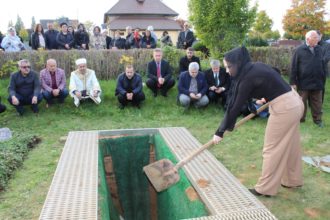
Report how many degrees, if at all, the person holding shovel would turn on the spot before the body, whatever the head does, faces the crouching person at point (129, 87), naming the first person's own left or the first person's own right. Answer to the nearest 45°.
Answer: approximately 45° to the first person's own right

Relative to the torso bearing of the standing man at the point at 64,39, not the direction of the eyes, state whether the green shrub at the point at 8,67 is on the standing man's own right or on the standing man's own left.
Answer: on the standing man's own right

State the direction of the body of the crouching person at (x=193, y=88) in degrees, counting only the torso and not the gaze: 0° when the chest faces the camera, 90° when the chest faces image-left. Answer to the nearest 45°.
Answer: approximately 0°

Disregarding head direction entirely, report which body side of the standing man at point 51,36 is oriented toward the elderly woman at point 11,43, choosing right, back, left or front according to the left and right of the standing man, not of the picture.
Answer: right

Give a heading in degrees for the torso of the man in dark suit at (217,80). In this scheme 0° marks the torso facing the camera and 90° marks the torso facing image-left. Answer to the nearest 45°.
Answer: approximately 0°

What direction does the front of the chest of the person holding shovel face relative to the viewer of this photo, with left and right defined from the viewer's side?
facing to the left of the viewer

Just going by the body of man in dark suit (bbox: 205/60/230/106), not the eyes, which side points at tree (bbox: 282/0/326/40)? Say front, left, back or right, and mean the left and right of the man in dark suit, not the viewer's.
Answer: back

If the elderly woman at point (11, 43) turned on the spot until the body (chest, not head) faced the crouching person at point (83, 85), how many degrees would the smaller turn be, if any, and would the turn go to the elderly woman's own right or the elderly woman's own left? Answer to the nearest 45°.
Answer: approximately 45° to the elderly woman's own left

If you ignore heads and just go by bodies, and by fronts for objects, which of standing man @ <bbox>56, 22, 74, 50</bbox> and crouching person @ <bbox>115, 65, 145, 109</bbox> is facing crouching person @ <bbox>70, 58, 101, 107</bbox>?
the standing man

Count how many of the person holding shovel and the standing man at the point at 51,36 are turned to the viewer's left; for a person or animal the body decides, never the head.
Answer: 1

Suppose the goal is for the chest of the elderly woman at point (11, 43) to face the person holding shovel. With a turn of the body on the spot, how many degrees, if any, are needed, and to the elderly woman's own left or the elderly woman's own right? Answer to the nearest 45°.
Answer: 0° — they already face them

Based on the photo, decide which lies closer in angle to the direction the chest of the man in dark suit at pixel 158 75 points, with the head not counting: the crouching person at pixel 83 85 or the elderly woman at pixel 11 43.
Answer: the crouching person

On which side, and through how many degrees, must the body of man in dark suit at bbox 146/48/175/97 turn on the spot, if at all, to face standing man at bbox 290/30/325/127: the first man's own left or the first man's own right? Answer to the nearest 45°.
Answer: approximately 45° to the first man's own left

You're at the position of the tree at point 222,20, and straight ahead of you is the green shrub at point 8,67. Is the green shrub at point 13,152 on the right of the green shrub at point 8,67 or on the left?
left
